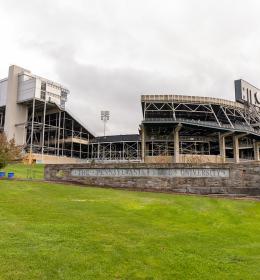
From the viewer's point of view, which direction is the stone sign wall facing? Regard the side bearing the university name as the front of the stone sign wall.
toward the camera
